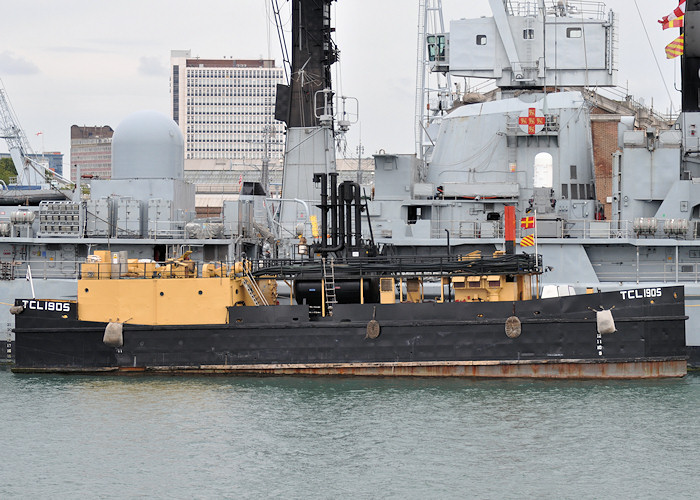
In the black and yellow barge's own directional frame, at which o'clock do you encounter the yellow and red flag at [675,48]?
The yellow and red flag is roughly at 11 o'clock from the black and yellow barge.

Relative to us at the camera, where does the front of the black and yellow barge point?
facing to the right of the viewer
